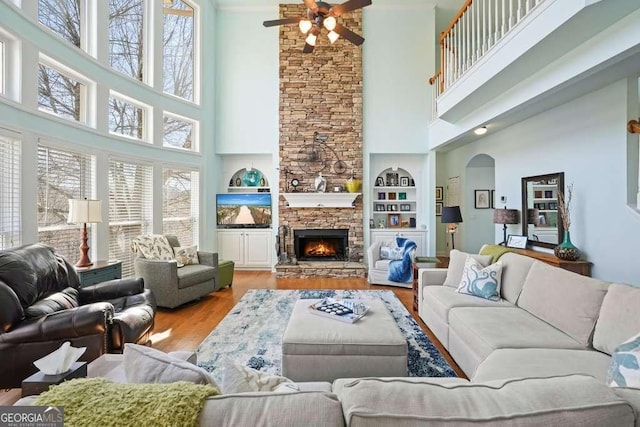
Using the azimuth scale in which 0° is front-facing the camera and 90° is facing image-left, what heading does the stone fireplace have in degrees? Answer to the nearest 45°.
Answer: approximately 0°

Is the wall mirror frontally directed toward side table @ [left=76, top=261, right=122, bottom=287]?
yes

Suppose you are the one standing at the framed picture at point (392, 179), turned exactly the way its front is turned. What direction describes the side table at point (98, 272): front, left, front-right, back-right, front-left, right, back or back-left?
front-right

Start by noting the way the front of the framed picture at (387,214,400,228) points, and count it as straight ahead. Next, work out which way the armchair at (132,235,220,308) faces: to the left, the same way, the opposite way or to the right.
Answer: to the left

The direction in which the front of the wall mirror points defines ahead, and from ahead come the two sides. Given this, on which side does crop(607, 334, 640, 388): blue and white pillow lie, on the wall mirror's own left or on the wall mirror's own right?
on the wall mirror's own left

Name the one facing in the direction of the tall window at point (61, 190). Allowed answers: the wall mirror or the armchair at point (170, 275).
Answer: the wall mirror

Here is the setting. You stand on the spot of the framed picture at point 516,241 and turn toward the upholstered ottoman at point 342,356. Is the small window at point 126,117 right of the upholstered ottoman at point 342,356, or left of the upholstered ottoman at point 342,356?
right

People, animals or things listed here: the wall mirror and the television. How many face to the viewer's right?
0

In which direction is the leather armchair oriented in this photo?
to the viewer's right
